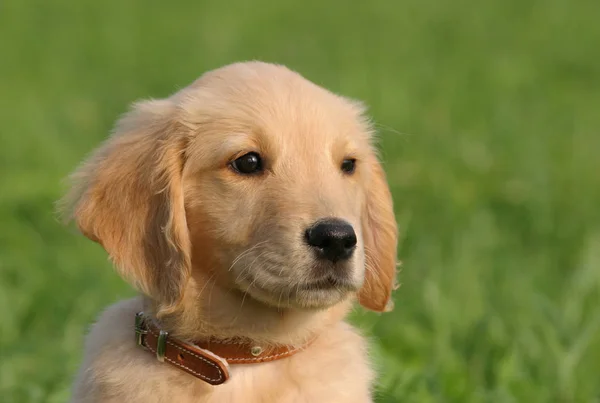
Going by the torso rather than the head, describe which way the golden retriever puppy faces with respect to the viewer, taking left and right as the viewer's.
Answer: facing the viewer and to the right of the viewer
